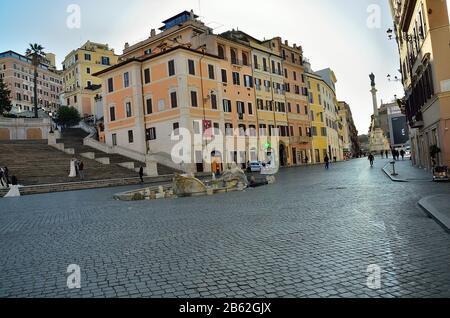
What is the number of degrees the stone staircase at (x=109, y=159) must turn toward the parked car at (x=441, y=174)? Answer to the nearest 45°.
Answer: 0° — it already faces it

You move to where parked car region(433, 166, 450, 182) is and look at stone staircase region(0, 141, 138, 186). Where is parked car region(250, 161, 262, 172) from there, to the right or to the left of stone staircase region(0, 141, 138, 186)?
right

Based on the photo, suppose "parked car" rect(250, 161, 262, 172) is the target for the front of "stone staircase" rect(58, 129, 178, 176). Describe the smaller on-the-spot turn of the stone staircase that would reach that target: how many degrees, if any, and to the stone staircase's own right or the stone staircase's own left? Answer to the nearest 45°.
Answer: approximately 45° to the stone staircase's own left
